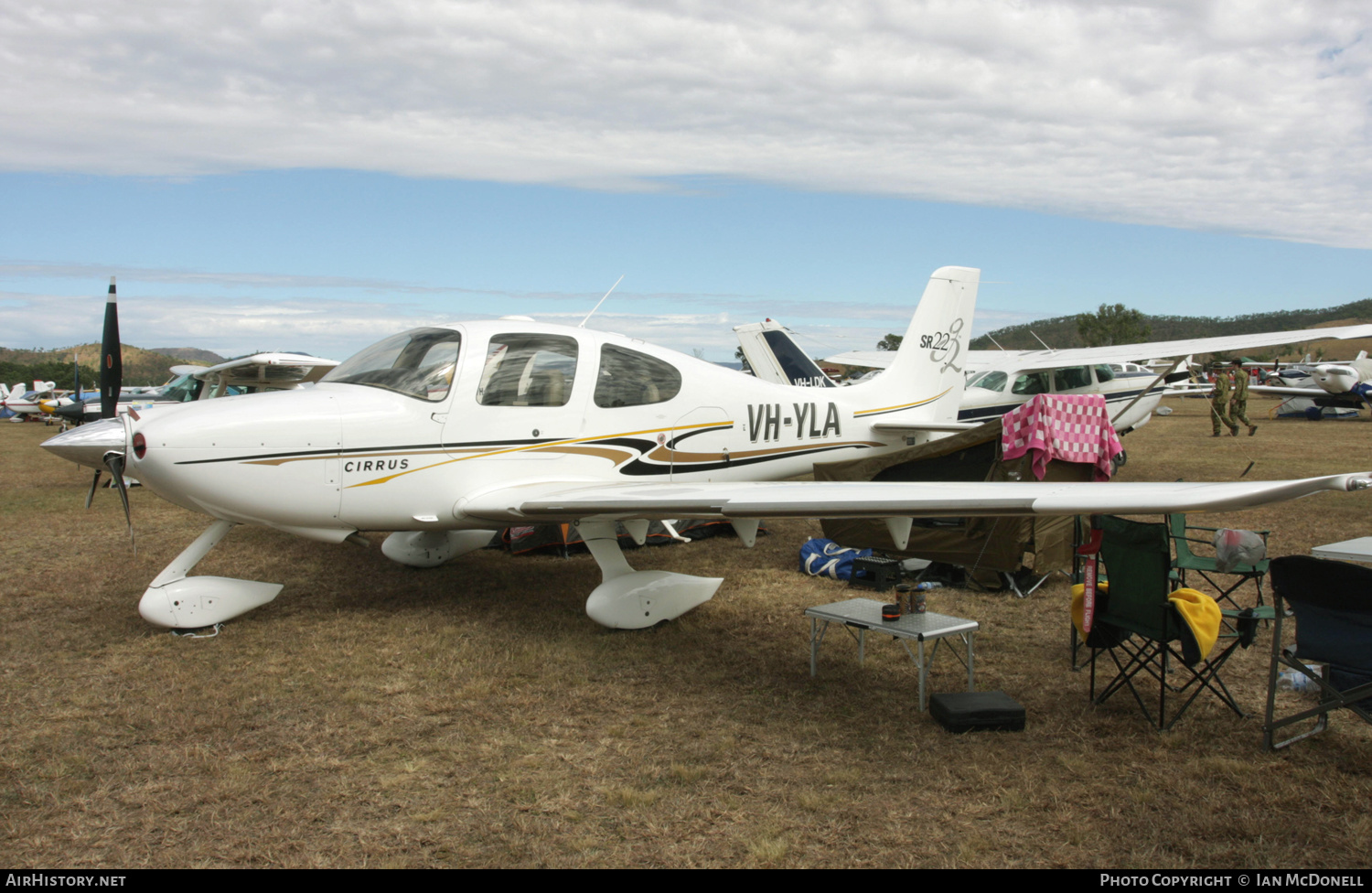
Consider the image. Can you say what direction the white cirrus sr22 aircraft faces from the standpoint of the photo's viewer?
facing the viewer and to the left of the viewer
